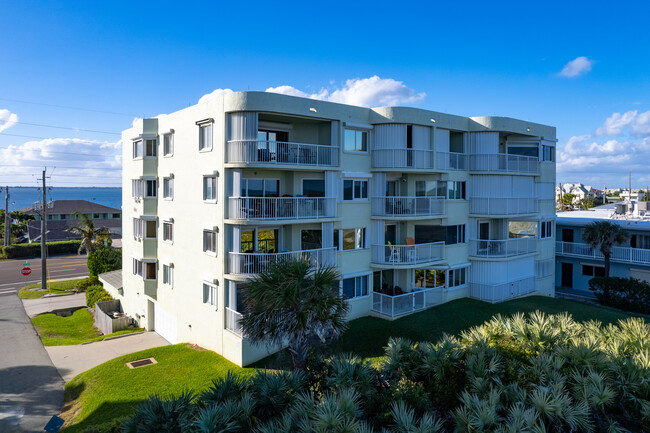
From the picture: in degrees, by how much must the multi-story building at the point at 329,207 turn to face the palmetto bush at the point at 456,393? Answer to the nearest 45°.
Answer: approximately 45° to its right

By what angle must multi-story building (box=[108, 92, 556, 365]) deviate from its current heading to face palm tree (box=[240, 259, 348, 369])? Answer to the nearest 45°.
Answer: approximately 45° to its right

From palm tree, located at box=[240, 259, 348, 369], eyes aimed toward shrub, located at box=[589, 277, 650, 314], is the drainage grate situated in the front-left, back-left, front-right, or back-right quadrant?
back-left

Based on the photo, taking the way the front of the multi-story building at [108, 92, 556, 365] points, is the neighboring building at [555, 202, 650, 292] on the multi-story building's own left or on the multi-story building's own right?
on the multi-story building's own left

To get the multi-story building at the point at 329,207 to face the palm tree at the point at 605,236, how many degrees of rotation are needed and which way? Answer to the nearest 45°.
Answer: approximately 45° to its left

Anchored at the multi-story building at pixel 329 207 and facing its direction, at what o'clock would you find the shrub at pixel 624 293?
The shrub is roughly at 10 o'clock from the multi-story building.

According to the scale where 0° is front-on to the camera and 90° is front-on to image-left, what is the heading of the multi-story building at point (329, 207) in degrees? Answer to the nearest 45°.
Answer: approximately 315°

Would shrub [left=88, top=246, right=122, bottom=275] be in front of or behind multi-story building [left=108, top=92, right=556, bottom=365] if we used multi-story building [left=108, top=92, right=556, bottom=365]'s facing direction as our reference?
behind
